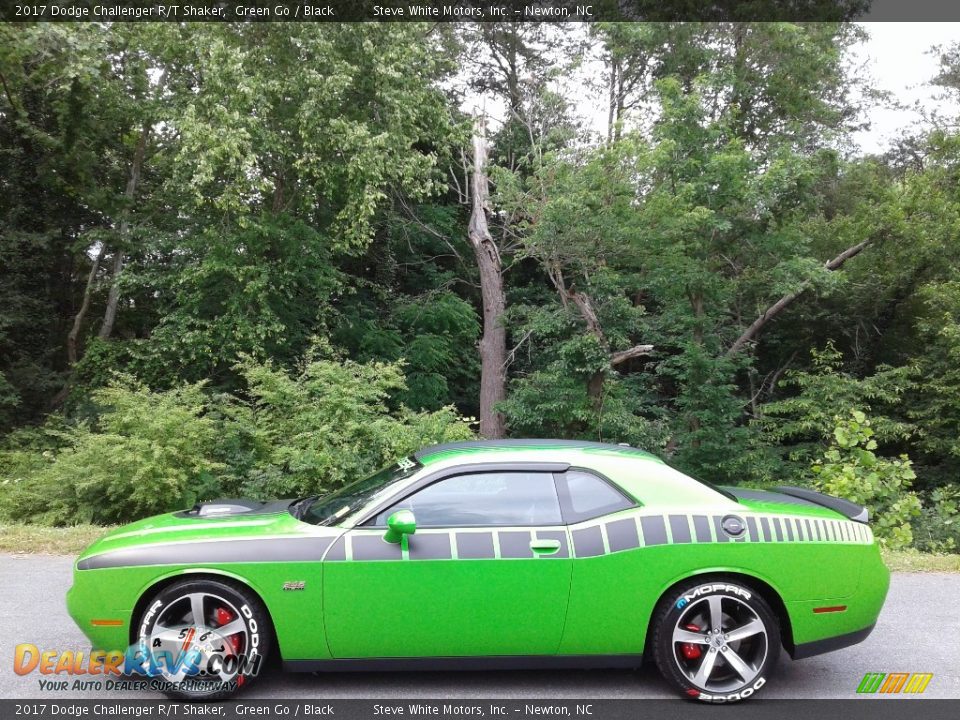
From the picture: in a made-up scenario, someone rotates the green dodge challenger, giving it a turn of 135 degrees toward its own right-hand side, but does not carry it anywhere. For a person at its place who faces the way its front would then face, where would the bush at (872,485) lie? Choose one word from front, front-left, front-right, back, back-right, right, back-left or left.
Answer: front

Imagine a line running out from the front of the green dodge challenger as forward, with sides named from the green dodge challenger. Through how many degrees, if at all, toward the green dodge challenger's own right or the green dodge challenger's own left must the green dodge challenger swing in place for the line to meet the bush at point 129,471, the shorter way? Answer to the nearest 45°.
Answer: approximately 45° to the green dodge challenger's own right

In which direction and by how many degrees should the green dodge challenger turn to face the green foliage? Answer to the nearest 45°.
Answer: approximately 135° to its right

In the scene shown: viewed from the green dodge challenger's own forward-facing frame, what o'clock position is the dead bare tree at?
The dead bare tree is roughly at 3 o'clock from the green dodge challenger.

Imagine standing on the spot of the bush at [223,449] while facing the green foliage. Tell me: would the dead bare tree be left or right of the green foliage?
left

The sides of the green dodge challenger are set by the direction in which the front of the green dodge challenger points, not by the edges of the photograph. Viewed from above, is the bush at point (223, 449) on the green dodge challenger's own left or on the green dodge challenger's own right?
on the green dodge challenger's own right

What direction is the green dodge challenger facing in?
to the viewer's left

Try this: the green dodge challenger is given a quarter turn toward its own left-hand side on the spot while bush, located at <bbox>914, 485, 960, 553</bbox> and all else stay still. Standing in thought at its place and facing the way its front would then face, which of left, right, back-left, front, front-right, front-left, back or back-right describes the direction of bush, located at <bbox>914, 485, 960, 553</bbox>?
back-left
